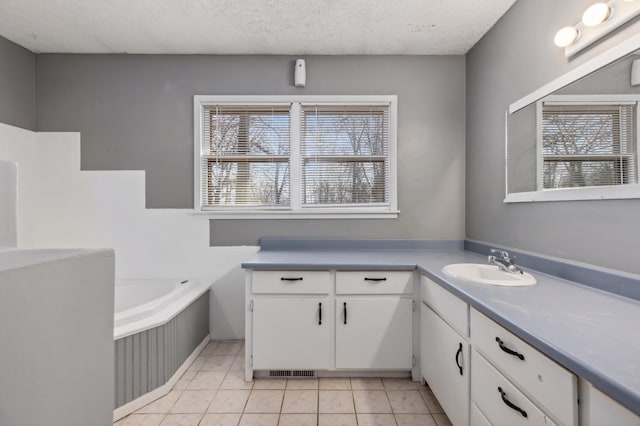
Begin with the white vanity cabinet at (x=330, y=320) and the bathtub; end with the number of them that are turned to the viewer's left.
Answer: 0

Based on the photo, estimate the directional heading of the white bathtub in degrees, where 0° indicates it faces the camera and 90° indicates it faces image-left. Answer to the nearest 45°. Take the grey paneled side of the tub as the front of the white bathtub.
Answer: approximately 315°

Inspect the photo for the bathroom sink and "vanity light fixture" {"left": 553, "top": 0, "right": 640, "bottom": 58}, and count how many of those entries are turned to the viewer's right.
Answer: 0

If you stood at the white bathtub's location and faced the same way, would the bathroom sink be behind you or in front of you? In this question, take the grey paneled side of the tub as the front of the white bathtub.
in front

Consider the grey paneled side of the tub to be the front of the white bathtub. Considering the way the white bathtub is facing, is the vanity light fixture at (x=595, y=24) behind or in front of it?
in front

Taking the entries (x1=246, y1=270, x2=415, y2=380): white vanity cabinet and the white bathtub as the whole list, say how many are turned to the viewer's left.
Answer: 0

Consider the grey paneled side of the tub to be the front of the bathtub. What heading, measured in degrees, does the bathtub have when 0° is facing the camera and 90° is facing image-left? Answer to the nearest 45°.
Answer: approximately 315°

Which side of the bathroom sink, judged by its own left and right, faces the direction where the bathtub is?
front

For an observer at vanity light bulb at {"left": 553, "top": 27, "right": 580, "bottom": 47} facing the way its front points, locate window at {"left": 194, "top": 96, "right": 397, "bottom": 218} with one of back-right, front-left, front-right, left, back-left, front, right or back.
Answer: front-right

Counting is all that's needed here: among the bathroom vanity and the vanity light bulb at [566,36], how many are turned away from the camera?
0

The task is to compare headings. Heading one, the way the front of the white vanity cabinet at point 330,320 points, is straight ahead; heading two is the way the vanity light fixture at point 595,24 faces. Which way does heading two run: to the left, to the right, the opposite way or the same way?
to the right
